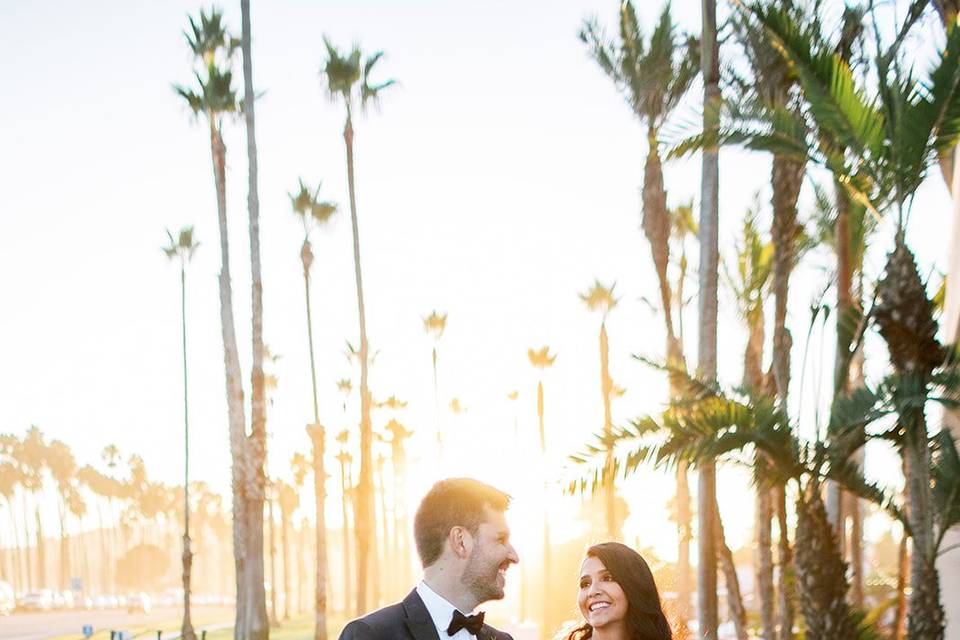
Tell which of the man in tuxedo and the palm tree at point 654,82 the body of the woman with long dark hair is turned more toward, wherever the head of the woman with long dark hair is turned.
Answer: the man in tuxedo

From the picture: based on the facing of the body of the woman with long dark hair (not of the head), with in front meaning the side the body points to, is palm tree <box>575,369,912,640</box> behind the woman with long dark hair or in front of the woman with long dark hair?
behind

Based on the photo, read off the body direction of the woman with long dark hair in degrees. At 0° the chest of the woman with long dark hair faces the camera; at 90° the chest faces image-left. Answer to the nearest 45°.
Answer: approximately 45°

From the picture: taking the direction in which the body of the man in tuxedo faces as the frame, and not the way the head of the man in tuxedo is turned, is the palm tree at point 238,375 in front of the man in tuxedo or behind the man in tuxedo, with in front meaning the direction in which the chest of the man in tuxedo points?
behind

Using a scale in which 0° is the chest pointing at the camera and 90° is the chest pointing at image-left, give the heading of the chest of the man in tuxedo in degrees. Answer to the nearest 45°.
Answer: approximately 315°

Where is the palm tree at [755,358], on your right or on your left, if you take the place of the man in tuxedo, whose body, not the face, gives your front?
on your left

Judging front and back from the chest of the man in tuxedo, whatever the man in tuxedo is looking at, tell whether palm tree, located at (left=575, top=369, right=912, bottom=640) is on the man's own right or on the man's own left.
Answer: on the man's own left

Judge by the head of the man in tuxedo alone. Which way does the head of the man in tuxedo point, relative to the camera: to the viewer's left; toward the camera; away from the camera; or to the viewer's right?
to the viewer's right

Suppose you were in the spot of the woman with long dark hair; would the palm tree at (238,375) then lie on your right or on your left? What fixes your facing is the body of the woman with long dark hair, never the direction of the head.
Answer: on your right

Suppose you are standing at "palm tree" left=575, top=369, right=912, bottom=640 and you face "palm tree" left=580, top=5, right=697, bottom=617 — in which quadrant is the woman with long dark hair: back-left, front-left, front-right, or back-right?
back-left

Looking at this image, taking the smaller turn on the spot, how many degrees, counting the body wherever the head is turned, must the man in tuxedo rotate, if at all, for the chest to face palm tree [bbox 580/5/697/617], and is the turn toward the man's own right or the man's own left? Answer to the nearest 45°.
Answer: approximately 135° to the man's own left

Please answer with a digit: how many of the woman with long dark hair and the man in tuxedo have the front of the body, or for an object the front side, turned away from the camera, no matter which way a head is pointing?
0
